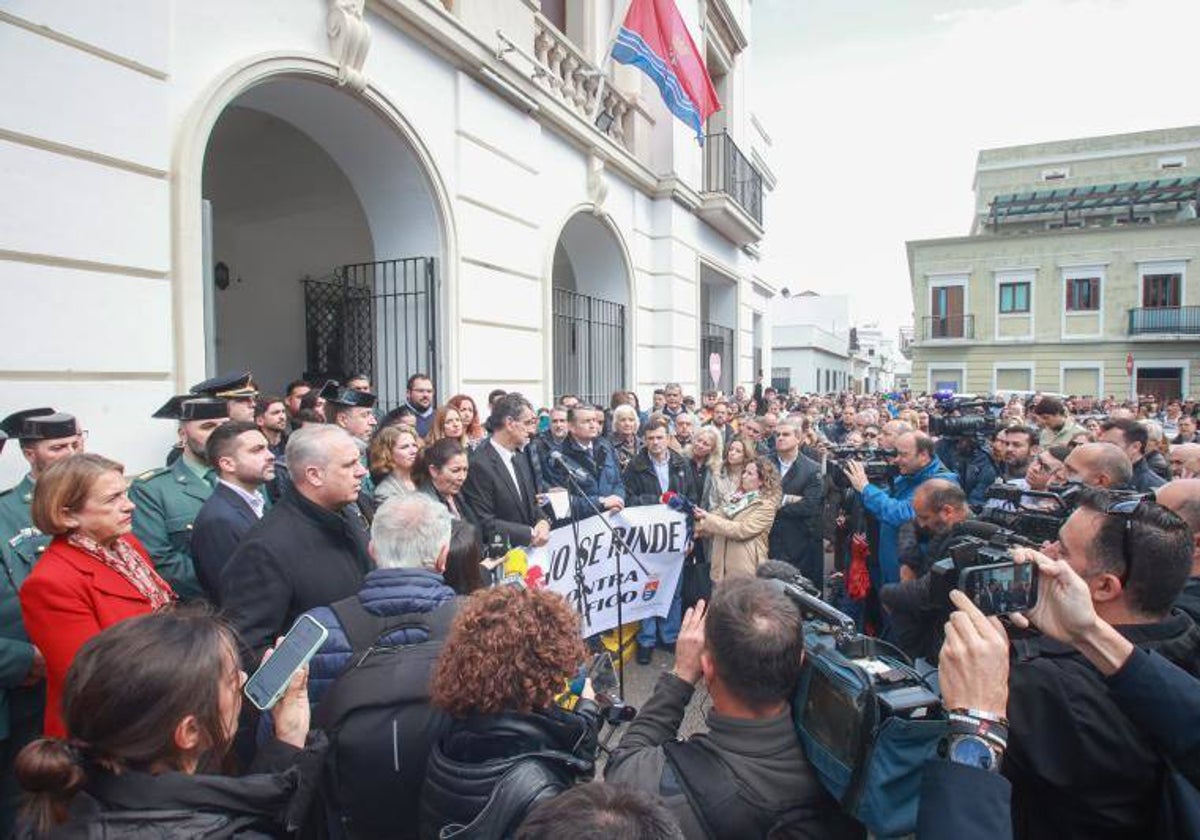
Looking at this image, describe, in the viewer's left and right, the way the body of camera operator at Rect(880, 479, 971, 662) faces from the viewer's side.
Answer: facing to the left of the viewer

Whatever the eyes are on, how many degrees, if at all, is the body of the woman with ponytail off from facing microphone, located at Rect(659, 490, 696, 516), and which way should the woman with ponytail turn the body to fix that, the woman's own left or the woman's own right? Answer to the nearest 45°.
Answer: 0° — they already face it

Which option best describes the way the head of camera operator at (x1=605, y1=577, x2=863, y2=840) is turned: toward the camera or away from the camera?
away from the camera

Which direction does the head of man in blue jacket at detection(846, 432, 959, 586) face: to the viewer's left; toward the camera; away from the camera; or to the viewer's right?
to the viewer's left

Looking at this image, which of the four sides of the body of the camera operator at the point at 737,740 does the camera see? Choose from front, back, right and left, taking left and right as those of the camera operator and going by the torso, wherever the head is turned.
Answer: back

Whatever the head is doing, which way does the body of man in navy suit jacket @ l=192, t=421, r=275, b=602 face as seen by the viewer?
to the viewer's right

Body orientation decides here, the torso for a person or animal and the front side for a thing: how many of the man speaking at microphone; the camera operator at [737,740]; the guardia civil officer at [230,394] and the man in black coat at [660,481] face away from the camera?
1

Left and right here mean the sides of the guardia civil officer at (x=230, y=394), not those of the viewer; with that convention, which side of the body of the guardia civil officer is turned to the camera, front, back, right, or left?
right

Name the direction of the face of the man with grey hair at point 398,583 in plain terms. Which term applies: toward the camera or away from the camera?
away from the camera

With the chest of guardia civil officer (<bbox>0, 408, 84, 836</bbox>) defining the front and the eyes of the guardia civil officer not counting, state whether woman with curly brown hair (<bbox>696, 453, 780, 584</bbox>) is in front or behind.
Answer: in front

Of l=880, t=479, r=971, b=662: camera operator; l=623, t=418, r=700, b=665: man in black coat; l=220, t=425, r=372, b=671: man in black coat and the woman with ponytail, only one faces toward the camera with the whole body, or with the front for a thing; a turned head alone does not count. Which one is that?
l=623, t=418, r=700, b=665: man in black coat

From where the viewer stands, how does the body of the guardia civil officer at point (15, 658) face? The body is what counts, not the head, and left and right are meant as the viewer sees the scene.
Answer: facing the viewer and to the right of the viewer

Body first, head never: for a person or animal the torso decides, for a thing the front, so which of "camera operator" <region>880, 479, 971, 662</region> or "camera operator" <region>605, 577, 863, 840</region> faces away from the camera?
"camera operator" <region>605, 577, 863, 840</region>

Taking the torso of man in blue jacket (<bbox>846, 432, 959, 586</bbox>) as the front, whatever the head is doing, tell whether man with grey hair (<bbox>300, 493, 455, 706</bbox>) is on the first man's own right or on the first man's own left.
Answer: on the first man's own left

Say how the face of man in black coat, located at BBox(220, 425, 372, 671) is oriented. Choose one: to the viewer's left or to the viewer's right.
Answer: to the viewer's right

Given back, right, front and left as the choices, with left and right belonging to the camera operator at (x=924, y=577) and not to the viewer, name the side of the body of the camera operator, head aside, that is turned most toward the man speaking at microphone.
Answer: front

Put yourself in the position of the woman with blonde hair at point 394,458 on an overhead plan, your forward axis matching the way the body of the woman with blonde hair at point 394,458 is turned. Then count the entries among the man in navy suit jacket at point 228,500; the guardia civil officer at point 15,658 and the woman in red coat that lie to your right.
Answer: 3

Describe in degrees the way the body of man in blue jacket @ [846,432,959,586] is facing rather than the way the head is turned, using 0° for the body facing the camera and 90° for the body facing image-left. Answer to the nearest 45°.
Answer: approximately 90°
